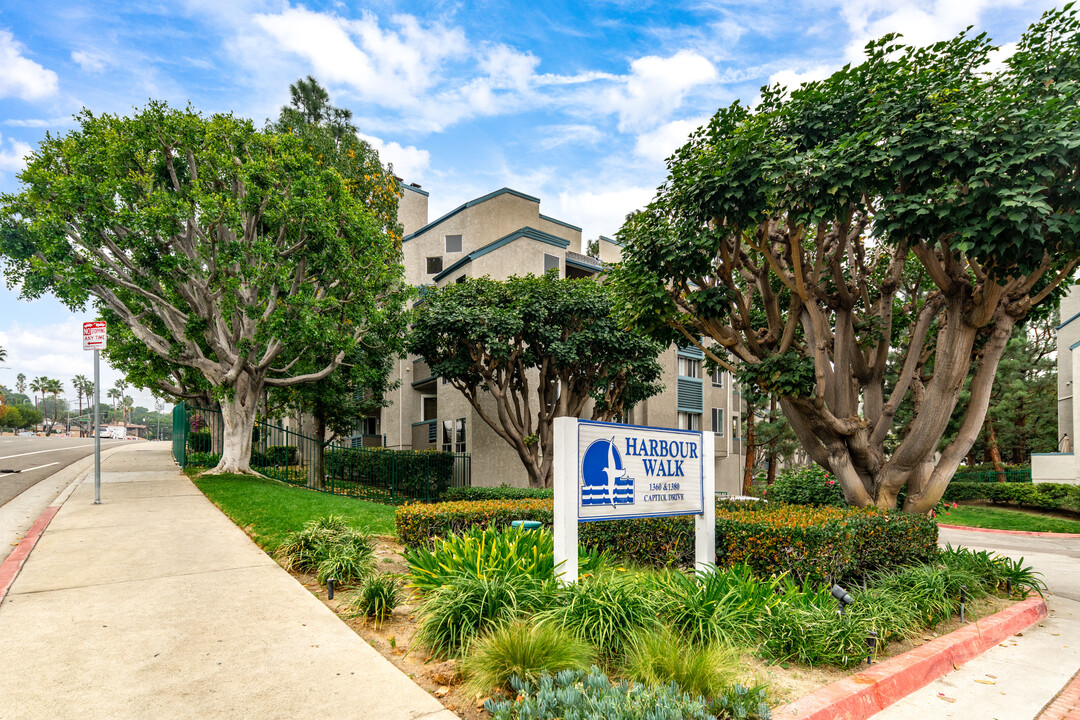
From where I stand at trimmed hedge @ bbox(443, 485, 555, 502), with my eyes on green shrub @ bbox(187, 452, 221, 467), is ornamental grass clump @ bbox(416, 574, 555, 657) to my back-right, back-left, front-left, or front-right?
back-left

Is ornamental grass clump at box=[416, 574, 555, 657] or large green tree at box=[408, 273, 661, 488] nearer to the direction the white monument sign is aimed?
the ornamental grass clump

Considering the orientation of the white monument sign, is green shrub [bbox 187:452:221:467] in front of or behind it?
behind

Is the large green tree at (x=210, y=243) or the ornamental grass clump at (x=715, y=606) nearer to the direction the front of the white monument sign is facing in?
the ornamental grass clump

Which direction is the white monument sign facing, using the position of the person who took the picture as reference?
facing the viewer and to the right of the viewer

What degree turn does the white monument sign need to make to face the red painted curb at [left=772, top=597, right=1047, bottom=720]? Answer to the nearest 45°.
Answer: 0° — it already faces it

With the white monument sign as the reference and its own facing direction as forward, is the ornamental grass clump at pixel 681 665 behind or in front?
in front
